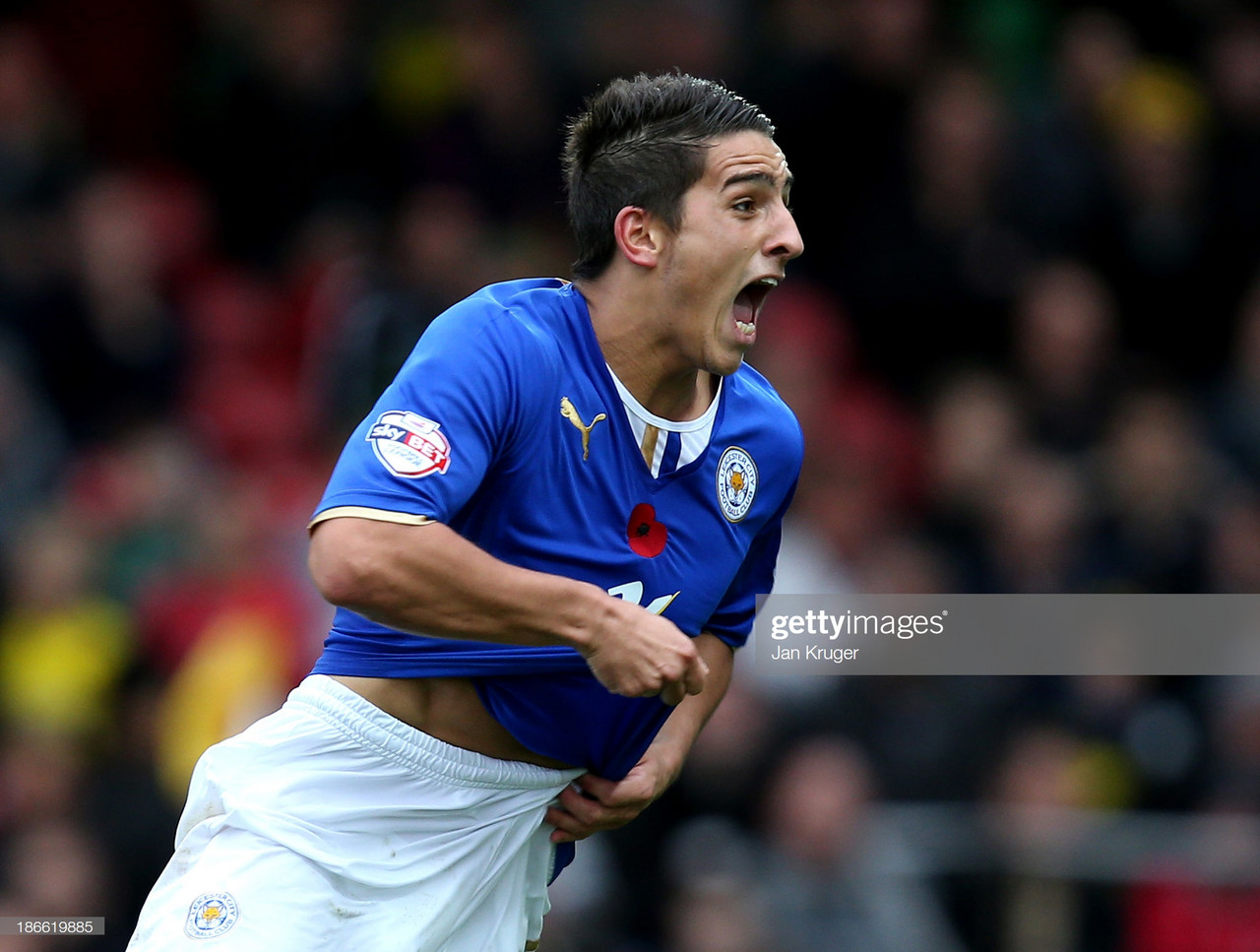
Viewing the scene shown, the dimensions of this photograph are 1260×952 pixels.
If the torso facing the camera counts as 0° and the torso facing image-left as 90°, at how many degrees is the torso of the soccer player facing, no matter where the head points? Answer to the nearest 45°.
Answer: approximately 315°

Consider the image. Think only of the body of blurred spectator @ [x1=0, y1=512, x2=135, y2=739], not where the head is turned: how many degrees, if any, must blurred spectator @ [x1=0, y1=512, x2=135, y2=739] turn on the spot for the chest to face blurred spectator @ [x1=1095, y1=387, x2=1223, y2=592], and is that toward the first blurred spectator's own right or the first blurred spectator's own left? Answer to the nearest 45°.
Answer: approximately 45° to the first blurred spectator's own left

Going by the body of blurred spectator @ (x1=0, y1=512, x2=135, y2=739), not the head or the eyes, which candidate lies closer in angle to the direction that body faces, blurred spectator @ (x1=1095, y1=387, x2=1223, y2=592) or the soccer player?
the soccer player

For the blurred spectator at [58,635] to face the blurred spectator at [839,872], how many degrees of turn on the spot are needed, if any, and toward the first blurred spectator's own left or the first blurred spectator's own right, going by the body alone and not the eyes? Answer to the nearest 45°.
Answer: approximately 45° to the first blurred spectator's own left

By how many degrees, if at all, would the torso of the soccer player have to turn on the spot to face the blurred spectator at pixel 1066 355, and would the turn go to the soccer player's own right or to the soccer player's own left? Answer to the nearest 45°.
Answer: approximately 90° to the soccer player's own left
